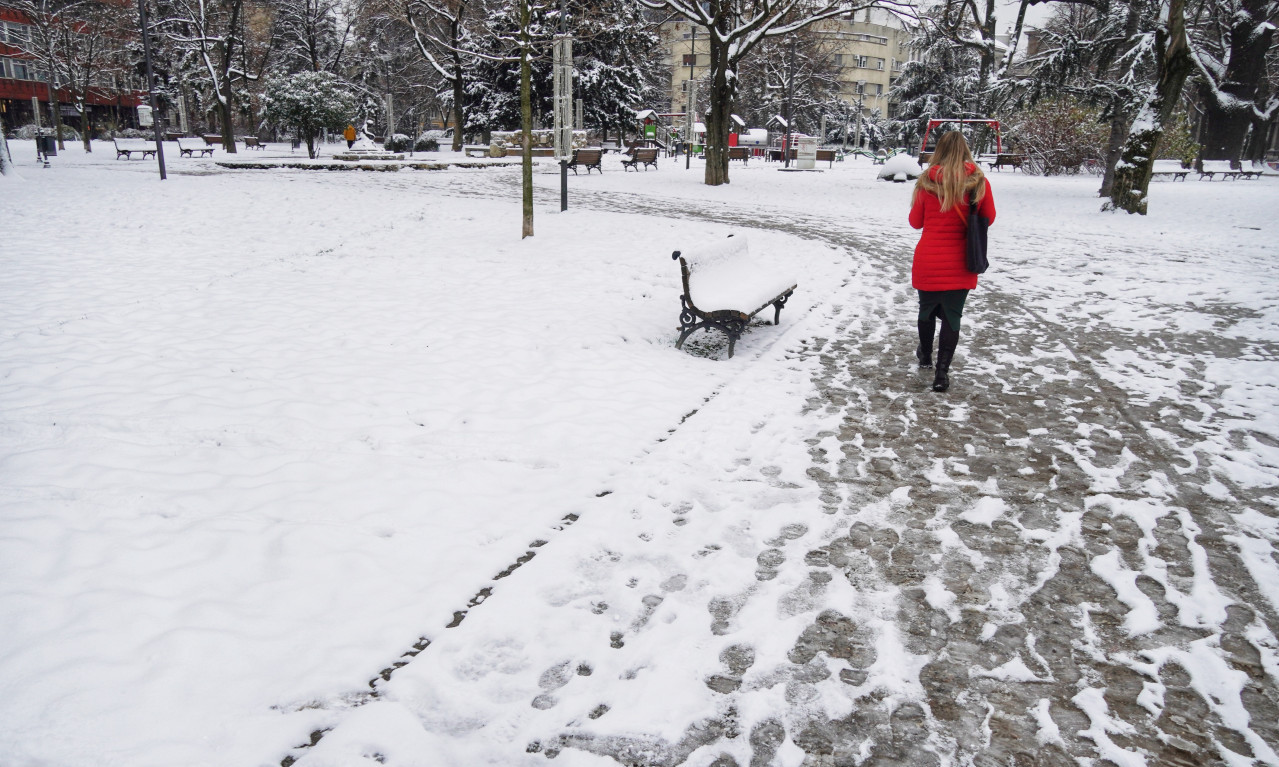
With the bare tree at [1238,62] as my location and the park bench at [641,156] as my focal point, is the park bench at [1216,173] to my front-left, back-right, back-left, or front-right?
front-left

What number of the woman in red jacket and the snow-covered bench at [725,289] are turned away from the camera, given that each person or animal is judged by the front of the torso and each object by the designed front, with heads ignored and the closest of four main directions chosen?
1

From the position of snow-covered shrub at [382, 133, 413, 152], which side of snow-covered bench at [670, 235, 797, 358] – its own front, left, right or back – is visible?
back

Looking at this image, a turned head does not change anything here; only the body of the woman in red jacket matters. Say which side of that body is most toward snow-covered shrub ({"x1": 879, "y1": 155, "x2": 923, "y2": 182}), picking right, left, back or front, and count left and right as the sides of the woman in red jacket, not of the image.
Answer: front

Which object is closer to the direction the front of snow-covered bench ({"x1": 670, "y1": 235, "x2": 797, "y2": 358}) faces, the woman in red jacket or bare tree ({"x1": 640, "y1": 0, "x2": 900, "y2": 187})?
the woman in red jacket

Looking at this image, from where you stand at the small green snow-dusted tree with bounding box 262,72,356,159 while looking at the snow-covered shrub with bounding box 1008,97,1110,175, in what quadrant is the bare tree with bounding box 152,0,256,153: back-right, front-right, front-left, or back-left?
back-left

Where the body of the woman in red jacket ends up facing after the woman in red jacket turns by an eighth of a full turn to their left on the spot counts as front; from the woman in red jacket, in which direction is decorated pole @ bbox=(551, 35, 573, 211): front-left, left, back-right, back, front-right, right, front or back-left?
front

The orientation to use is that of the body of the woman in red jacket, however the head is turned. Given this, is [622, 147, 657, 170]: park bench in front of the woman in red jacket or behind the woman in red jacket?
in front

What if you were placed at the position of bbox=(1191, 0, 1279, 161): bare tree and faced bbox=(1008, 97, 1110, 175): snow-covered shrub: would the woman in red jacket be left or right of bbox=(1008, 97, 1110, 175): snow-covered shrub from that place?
left

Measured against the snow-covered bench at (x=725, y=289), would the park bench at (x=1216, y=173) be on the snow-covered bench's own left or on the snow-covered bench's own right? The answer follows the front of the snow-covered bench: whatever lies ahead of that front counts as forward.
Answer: on the snow-covered bench's own left

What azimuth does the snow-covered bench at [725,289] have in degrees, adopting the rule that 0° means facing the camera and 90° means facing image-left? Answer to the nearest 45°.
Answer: approximately 315°

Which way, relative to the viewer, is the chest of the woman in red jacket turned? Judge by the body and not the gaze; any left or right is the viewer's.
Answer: facing away from the viewer

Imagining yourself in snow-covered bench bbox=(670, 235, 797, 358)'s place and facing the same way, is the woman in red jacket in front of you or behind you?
in front

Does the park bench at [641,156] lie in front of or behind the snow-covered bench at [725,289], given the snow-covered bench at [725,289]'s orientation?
behind

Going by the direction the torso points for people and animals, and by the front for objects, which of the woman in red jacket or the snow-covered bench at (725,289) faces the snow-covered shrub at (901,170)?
the woman in red jacket

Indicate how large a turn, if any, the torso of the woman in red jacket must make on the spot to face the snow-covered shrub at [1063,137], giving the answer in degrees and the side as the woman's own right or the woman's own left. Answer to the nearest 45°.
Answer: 0° — they already face it

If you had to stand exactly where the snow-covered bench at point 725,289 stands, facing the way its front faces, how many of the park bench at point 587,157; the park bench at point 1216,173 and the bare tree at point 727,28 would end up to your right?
0

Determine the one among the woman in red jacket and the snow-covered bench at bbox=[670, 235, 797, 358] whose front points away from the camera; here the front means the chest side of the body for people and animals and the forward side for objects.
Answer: the woman in red jacket

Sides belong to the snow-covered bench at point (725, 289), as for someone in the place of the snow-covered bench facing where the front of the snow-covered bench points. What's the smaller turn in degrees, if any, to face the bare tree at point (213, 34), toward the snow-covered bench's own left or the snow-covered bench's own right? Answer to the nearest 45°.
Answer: approximately 180°

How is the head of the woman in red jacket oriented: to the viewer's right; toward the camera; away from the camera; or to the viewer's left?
away from the camera
